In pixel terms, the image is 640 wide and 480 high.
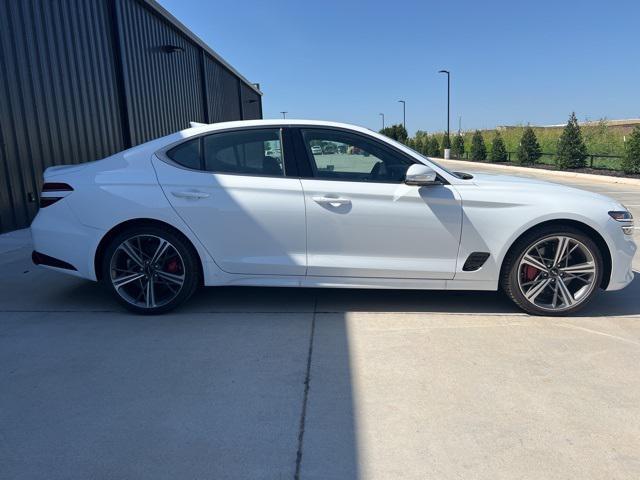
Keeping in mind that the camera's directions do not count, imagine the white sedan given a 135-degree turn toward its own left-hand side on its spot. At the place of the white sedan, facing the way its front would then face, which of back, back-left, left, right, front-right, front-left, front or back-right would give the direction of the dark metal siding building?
front

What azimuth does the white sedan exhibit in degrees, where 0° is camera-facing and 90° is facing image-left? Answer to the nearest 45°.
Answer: approximately 270°

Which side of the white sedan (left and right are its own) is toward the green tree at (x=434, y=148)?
left

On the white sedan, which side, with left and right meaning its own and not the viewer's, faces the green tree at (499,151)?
left

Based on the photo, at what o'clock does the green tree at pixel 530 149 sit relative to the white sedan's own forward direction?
The green tree is roughly at 10 o'clock from the white sedan.

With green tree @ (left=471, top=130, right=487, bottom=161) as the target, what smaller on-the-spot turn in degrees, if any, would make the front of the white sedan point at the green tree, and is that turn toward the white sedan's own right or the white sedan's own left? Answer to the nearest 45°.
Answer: approximately 90° to the white sedan's own left

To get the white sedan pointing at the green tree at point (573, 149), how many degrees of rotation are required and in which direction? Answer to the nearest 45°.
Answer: approximately 45° to its left
